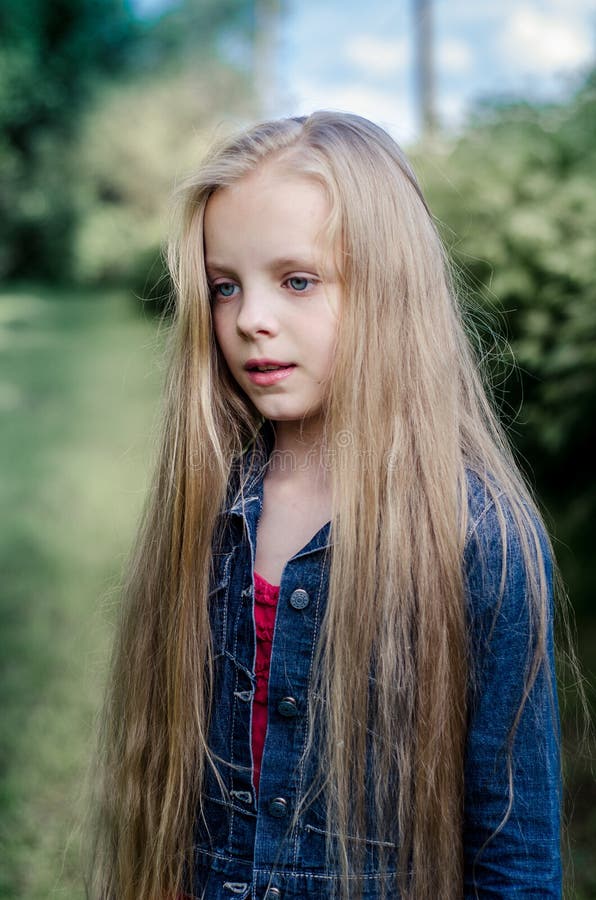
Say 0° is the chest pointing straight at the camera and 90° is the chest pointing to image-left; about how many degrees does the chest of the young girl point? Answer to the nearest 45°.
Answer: approximately 45°

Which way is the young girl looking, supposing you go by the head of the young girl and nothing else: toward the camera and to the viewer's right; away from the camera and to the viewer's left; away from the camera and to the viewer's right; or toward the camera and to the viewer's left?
toward the camera and to the viewer's left
